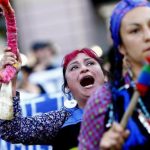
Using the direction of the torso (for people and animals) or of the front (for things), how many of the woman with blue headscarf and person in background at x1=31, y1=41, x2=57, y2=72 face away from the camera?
0

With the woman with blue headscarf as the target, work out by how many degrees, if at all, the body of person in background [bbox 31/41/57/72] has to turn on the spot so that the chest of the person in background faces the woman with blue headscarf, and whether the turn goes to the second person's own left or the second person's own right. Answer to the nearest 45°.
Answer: approximately 45° to the second person's own left

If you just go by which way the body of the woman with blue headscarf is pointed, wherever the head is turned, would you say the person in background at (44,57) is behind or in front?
behind

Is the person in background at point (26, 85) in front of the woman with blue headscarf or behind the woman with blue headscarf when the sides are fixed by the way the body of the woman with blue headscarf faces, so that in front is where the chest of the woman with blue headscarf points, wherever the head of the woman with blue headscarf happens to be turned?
behind

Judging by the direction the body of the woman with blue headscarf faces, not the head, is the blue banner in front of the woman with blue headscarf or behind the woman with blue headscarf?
behind

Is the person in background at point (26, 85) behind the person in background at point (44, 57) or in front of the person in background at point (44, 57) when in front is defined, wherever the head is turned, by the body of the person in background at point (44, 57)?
in front
